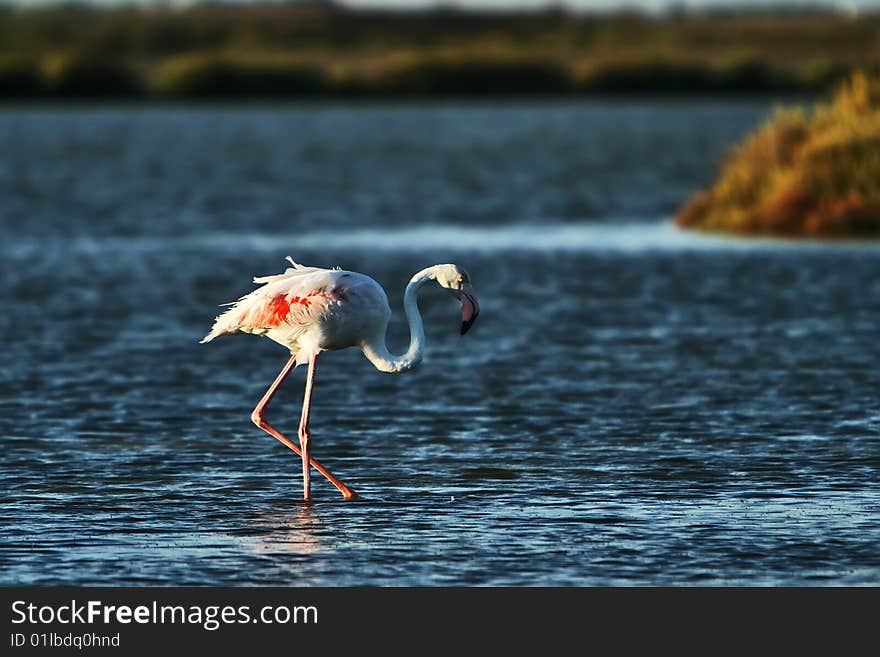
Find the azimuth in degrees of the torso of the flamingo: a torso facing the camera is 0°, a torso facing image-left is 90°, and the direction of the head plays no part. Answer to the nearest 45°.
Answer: approximately 270°
